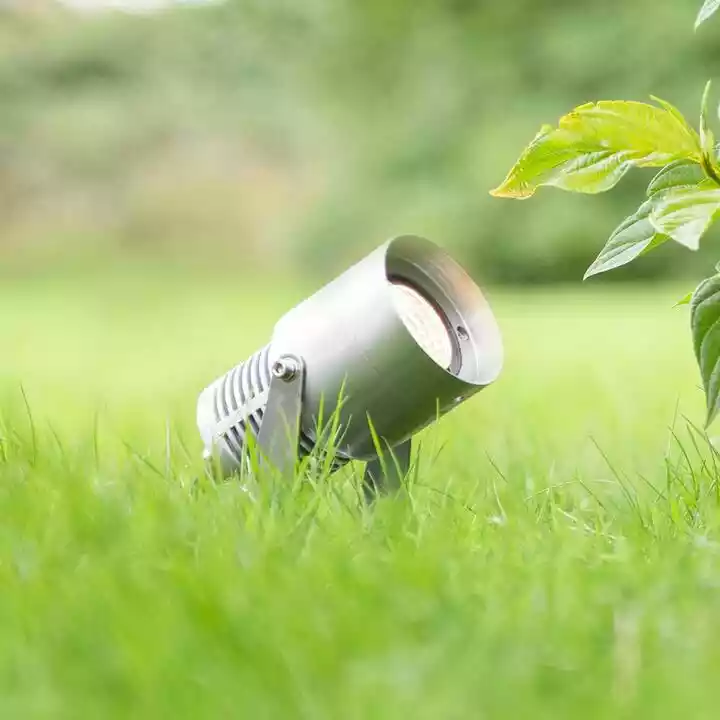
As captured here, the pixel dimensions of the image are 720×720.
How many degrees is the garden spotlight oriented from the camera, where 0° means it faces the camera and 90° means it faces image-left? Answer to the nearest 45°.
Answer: approximately 315°
